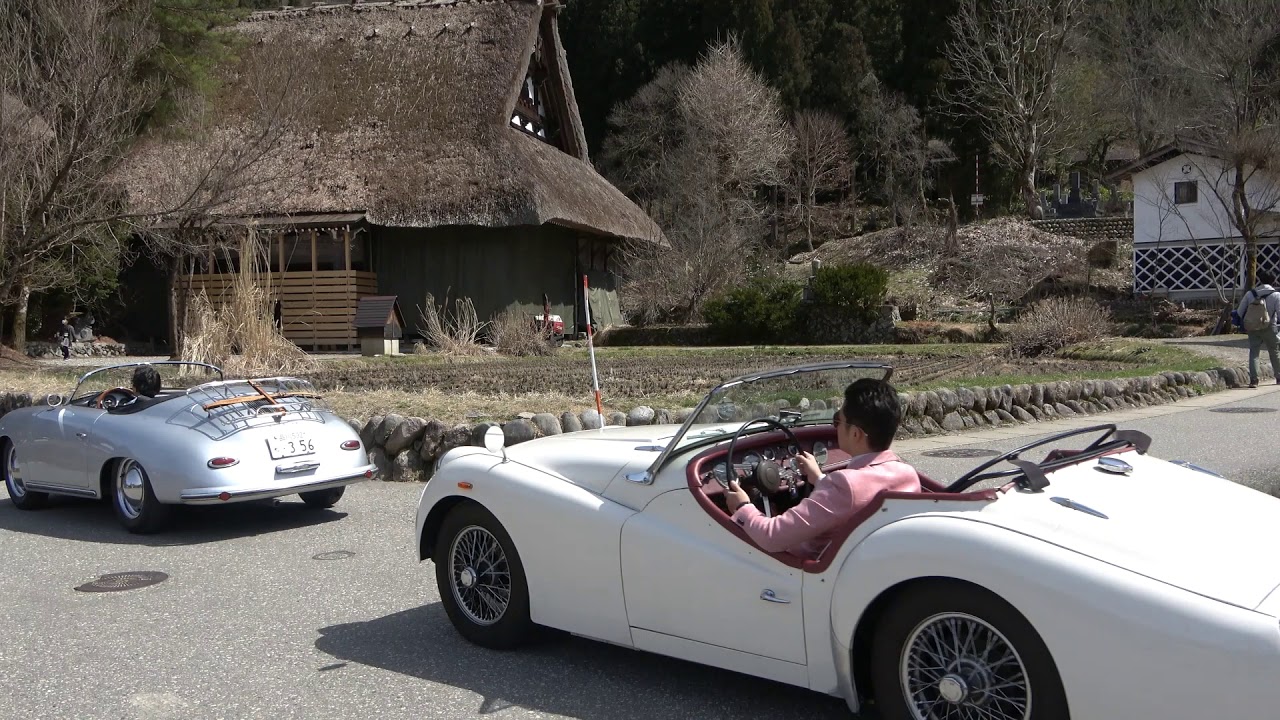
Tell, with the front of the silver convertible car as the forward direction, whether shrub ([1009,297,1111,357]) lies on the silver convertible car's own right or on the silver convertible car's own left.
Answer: on the silver convertible car's own right

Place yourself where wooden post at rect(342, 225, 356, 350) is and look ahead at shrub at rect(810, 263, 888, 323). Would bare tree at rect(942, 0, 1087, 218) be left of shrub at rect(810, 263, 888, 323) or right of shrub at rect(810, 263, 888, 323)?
left

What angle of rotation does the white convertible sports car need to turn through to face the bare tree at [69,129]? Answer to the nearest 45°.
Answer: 0° — it already faces it

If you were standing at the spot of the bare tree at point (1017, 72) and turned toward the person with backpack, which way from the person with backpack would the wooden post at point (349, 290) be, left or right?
right

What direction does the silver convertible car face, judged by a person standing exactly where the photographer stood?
facing away from the viewer and to the left of the viewer

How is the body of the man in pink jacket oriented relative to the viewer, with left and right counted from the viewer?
facing away from the viewer and to the left of the viewer

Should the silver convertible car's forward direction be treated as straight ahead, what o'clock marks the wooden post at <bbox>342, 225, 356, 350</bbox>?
The wooden post is roughly at 2 o'clock from the silver convertible car.

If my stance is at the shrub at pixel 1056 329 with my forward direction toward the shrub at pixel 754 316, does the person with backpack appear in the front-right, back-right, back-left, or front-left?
back-left

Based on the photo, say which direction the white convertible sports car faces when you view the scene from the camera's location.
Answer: facing away from the viewer and to the left of the viewer

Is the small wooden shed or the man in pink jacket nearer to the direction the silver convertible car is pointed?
the small wooden shed

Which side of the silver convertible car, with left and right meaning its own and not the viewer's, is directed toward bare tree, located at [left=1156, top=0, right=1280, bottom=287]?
right

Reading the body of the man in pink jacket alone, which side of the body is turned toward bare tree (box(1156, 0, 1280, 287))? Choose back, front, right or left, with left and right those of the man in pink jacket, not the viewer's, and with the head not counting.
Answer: right
